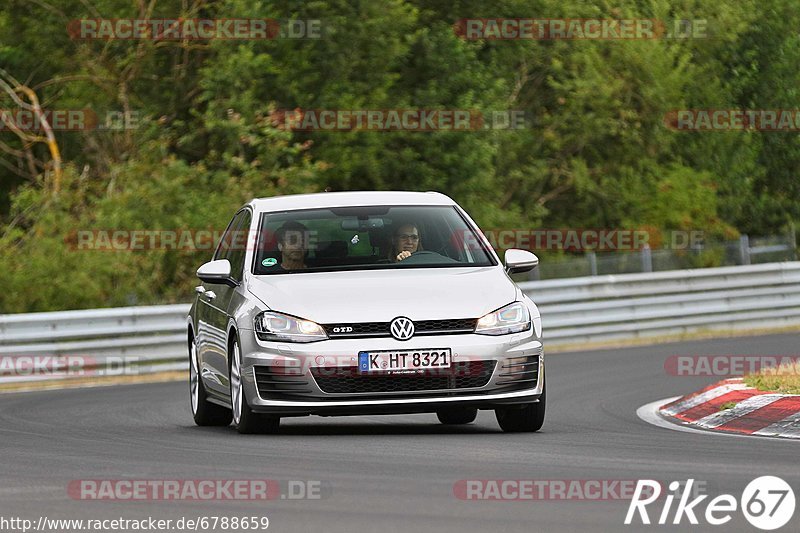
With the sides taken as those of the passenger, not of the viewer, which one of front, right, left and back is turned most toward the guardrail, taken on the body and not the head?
back

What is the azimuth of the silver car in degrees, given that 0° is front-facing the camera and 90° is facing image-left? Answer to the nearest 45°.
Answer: approximately 0°

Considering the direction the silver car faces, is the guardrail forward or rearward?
rearward

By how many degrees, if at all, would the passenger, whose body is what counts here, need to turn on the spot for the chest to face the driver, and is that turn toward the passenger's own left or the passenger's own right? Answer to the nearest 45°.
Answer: approximately 90° to the passenger's own left

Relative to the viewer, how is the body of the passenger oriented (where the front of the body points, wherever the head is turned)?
toward the camera
